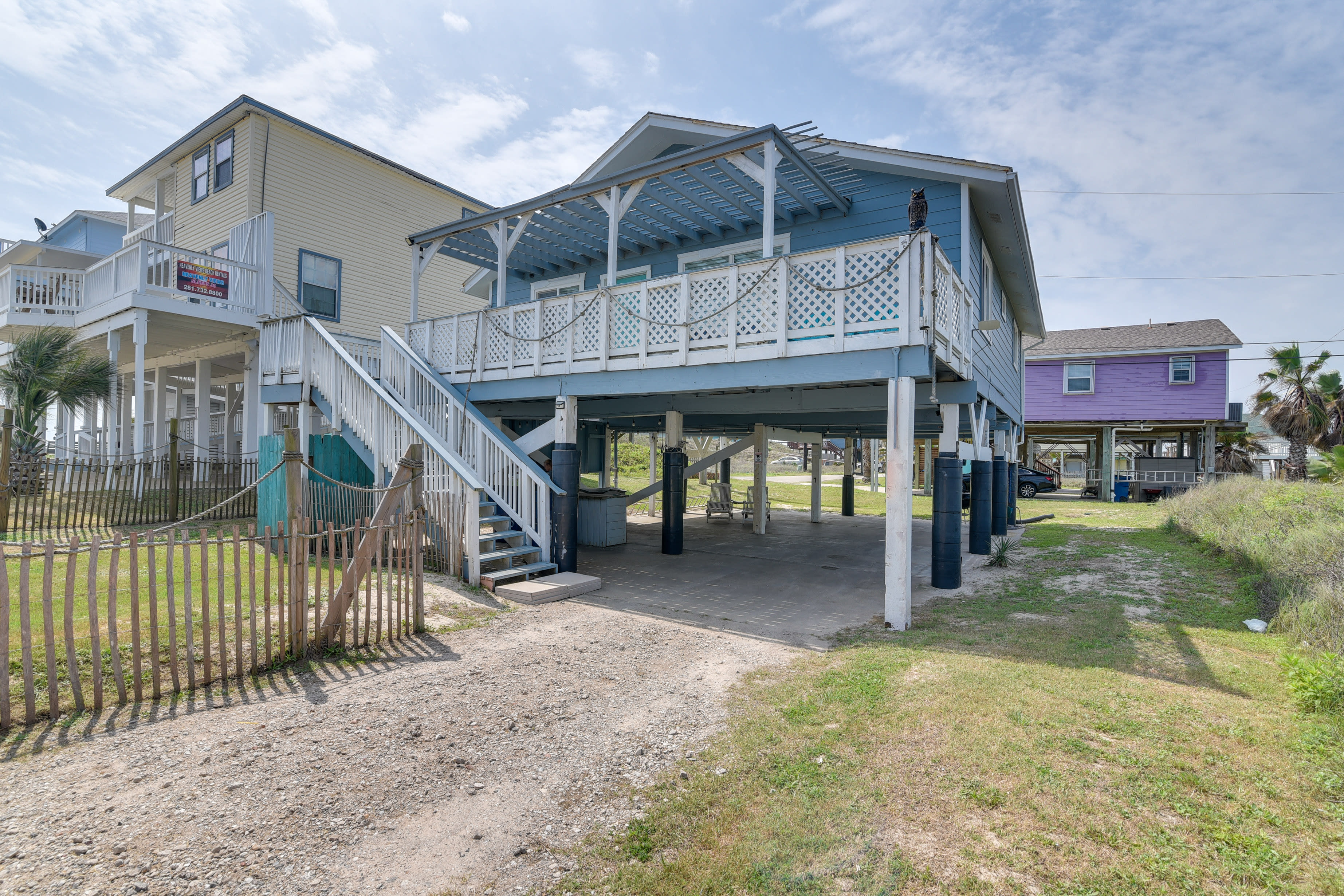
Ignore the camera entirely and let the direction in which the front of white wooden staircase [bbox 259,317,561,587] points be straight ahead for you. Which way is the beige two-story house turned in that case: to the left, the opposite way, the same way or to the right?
to the right

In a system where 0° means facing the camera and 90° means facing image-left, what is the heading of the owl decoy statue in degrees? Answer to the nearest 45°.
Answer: approximately 0°

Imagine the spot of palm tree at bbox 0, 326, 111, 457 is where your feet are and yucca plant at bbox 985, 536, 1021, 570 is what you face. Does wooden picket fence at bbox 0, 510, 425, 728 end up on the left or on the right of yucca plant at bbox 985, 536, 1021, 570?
right

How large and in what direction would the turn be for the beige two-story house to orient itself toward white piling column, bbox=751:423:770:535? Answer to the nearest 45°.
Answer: approximately 90° to its left

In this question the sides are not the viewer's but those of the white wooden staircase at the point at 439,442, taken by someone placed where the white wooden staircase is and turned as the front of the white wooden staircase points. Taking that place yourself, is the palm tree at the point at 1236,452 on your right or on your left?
on your left

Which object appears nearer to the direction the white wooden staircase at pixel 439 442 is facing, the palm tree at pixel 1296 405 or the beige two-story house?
the palm tree

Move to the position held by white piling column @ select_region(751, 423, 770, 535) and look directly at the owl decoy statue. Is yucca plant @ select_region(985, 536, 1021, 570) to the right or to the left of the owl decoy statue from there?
left

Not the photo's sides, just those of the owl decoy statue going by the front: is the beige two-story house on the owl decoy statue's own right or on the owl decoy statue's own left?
on the owl decoy statue's own right

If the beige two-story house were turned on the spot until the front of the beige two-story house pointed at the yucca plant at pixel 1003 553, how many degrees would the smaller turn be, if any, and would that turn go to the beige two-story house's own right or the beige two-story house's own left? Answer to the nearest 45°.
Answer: approximately 90° to the beige two-story house's own left
